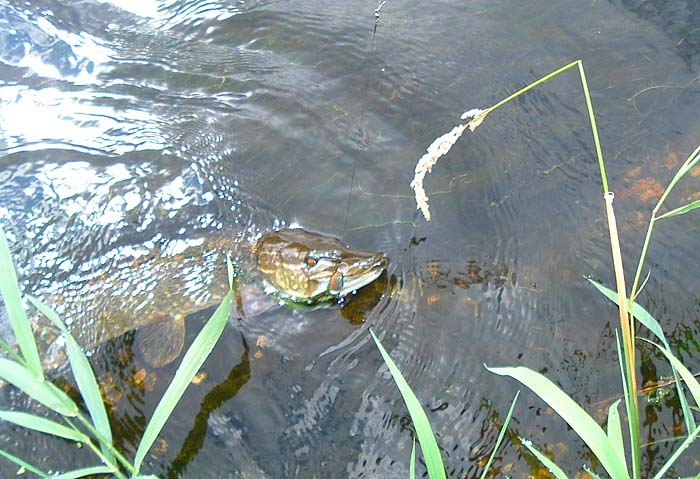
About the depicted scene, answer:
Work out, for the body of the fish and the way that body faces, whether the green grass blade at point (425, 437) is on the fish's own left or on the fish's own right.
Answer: on the fish's own right

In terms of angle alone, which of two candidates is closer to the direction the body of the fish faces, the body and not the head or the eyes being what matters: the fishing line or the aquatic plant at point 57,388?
the fishing line

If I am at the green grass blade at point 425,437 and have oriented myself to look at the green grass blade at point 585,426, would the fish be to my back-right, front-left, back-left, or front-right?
back-left

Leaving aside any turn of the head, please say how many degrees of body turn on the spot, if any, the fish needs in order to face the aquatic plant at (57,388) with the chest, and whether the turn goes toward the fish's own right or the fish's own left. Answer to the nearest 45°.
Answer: approximately 90° to the fish's own right

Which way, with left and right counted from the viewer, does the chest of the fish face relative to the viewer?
facing to the right of the viewer

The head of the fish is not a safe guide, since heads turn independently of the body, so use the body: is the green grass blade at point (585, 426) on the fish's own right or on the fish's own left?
on the fish's own right
